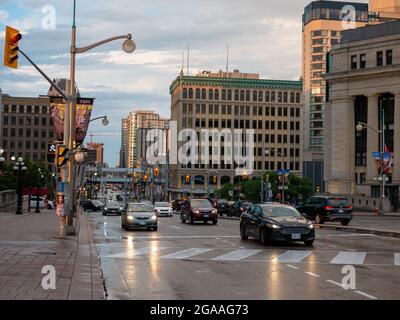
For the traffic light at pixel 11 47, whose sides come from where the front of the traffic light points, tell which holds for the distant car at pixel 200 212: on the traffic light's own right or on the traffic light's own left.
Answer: on the traffic light's own left

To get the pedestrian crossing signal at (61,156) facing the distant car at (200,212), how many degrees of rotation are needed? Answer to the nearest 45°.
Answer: approximately 90° to its left

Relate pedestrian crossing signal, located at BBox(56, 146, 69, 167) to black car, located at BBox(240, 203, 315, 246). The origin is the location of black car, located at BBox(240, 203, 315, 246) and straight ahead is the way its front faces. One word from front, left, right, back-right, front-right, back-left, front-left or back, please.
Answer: back-right

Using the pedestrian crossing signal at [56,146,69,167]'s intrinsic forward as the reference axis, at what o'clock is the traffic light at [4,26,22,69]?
The traffic light is roughly at 2 o'clock from the pedestrian crossing signal.

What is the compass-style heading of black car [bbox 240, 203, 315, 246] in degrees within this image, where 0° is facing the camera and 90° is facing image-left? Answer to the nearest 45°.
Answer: approximately 315°

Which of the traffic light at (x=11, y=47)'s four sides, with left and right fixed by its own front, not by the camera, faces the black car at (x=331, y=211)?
left

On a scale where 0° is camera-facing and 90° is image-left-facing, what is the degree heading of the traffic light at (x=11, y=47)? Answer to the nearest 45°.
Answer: approximately 315°

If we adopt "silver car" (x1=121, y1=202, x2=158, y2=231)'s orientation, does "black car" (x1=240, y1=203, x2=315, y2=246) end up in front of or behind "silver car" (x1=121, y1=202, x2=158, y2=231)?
in front
